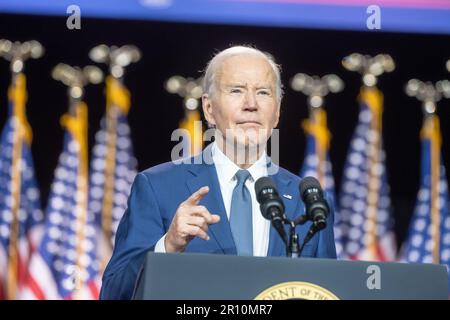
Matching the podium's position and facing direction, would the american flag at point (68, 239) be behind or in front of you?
behind

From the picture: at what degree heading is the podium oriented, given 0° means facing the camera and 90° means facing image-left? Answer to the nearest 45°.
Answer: approximately 0°

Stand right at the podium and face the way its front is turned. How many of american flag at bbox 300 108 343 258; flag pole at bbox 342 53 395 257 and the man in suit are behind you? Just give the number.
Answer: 3

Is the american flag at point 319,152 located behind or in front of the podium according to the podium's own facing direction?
behind

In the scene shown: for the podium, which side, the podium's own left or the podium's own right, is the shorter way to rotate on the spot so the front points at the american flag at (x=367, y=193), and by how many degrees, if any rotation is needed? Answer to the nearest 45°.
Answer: approximately 180°

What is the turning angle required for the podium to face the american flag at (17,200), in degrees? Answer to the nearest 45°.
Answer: approximately 135° to its right

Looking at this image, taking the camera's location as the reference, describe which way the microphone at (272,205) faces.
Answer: facing away from the viewer and to the left of the viewer

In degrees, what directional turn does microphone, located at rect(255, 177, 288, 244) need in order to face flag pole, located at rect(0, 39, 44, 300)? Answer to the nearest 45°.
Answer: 0° — it already faces it

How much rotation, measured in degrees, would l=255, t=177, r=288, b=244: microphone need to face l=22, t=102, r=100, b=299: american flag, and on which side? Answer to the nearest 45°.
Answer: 0° — it already faces it

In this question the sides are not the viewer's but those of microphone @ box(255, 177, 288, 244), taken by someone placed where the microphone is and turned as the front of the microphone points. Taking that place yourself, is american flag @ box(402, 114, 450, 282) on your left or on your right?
on your right

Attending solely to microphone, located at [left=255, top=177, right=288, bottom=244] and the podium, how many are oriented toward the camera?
1

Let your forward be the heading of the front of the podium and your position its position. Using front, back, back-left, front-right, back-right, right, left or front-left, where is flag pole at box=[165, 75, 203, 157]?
back
